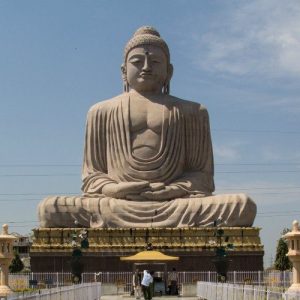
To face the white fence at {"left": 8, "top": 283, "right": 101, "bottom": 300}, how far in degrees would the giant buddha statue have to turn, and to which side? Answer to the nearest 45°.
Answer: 0° — it already faces it

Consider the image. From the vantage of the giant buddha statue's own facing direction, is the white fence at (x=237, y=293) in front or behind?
in front

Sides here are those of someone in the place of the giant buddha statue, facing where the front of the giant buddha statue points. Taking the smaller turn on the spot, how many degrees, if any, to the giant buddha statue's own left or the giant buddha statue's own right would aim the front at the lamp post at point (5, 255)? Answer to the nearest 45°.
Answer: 0° — it already faces it

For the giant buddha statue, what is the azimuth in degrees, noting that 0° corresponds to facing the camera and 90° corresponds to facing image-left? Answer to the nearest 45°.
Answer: approximately 0°

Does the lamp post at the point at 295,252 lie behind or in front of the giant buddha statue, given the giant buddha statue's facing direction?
in front
